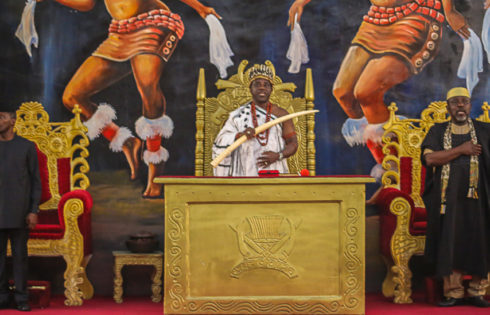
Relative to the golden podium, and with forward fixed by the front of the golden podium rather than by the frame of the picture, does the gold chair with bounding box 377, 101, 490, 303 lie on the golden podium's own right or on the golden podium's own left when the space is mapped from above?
on the golden podium's own left

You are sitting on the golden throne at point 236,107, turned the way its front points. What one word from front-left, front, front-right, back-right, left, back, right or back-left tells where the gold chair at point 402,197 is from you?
left

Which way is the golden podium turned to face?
toward the camera

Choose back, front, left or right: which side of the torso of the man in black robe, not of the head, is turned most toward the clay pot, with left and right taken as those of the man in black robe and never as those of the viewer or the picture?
right

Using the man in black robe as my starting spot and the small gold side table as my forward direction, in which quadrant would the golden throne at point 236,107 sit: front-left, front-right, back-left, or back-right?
front-right

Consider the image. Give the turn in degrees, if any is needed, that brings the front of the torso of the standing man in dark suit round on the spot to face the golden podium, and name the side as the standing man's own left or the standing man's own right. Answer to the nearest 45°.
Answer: approximately 45° to the standing man's own left

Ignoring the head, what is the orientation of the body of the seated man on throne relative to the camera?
toward the camera

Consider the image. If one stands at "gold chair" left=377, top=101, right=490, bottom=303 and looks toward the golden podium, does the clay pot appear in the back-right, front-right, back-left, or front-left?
front-right

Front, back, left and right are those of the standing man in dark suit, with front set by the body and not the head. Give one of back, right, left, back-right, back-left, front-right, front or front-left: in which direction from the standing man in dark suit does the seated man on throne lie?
left

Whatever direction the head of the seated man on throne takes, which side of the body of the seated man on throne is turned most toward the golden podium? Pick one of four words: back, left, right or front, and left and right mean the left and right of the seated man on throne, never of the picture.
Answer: front

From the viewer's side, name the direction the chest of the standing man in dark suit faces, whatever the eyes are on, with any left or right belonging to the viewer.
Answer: facing the viewer

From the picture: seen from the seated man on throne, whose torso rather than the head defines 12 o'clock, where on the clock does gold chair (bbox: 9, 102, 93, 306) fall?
The gold chair is roughly at 3 o'clock from the seated man on throne.

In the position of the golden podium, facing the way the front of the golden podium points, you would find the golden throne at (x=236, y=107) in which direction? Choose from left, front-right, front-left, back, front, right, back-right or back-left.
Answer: back
